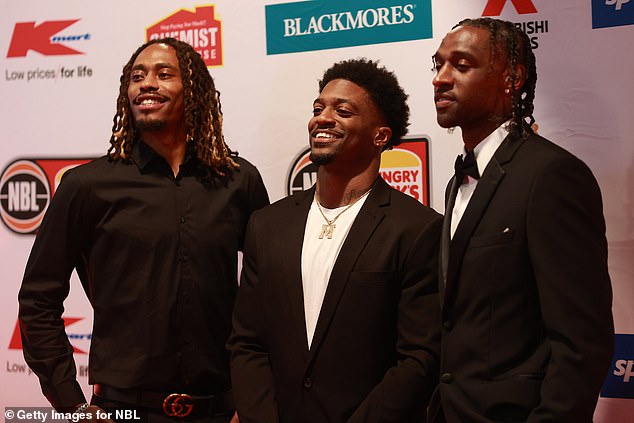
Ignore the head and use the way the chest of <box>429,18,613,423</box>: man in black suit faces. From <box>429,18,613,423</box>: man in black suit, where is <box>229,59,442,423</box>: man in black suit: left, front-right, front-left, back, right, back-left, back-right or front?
right

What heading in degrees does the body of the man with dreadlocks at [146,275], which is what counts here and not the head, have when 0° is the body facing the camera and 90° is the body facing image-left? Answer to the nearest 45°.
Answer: approximately 0°

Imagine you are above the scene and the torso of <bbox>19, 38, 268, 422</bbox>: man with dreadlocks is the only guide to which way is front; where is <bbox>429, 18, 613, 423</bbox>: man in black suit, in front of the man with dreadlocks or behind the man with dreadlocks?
in front

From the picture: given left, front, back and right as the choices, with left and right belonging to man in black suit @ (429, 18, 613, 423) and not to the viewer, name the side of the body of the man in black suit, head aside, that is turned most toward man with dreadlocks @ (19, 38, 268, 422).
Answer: right

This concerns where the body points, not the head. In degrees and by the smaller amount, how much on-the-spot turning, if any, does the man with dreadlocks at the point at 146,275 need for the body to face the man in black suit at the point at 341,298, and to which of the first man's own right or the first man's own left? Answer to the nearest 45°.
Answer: approximately 45° to the first man's own left

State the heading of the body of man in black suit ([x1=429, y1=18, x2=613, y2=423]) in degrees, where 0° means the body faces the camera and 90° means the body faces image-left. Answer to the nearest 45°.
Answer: approximately 45°
